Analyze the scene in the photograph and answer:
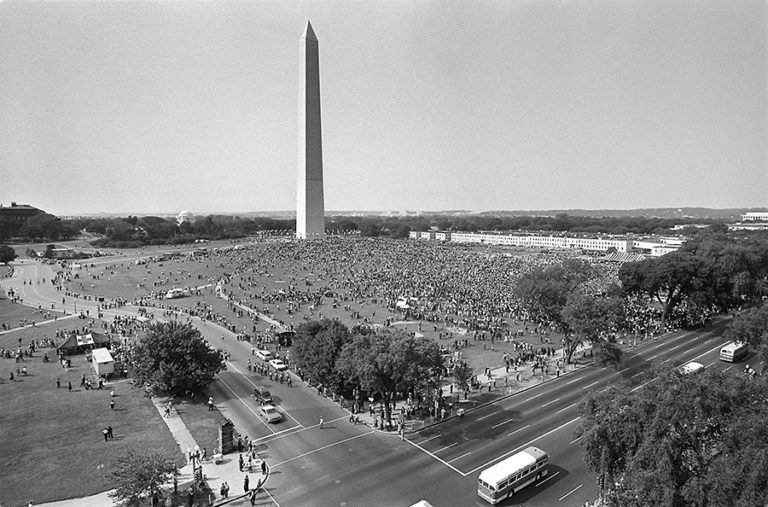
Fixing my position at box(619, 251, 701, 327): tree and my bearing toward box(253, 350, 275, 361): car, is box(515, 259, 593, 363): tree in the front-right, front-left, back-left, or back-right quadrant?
front-left

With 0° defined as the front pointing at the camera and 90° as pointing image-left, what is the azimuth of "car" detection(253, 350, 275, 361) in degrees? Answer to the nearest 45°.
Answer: approximately 135°

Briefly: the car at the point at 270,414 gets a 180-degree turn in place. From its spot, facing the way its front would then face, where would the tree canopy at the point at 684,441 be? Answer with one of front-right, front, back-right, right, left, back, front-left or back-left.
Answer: back

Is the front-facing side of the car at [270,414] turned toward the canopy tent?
no

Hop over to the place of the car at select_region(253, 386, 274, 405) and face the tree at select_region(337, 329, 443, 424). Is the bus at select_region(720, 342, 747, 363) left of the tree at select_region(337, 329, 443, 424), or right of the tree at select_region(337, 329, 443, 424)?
left

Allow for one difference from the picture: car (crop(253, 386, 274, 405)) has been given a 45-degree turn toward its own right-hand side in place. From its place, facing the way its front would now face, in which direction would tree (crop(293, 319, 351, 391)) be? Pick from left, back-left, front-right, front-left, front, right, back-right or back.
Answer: left

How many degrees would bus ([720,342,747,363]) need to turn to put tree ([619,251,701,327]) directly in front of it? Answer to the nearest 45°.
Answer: approximately 90° to its left

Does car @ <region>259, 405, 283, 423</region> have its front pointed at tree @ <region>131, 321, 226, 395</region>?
no

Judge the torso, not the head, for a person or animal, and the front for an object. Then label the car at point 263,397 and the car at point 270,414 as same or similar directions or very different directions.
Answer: same or similar directions
